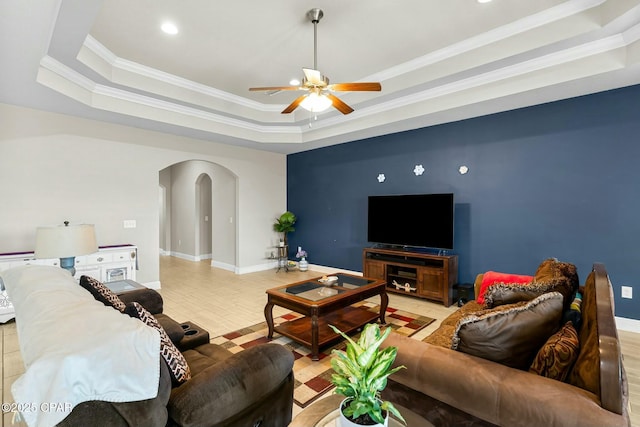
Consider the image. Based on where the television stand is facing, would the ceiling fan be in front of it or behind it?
in front

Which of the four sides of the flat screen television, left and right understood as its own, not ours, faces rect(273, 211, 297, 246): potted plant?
right

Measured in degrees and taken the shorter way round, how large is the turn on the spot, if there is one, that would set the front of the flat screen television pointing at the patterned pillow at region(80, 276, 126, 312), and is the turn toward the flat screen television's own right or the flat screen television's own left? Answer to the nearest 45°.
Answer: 0° — it already faces it

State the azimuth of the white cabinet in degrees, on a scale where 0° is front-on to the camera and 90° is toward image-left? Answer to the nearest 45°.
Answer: approximately 0°

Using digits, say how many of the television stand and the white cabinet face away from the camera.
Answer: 0

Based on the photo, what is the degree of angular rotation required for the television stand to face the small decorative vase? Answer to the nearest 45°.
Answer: approximately 90° to its right

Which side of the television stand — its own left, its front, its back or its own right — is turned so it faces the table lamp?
front

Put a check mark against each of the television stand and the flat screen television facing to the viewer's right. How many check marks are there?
0

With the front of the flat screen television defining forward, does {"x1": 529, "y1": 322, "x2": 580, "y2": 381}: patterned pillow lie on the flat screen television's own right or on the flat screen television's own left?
on the flat screen television's own left

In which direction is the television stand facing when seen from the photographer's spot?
facing the viewer and to the left of the viewer

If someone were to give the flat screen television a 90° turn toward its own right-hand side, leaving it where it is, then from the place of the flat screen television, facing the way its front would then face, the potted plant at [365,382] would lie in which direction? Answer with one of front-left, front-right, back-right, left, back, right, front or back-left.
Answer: back-left

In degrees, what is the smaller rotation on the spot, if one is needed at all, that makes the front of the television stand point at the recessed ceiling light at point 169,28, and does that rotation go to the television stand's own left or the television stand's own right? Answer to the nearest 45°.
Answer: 0° — it already faces it

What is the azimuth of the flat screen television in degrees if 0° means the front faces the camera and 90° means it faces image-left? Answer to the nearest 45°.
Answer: approximately 45°

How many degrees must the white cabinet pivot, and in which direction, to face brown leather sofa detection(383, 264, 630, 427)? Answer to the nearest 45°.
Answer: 0° — it already faces it
